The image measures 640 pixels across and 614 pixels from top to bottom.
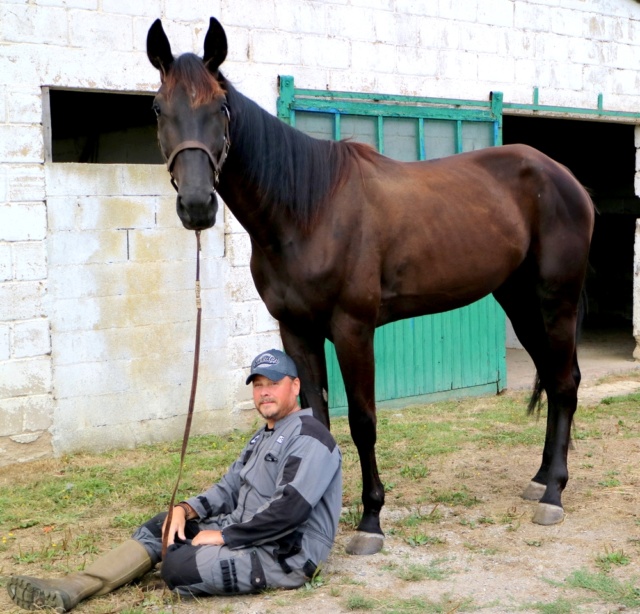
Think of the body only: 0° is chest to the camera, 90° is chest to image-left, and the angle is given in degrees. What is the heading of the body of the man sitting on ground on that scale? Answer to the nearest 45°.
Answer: approximately 45°

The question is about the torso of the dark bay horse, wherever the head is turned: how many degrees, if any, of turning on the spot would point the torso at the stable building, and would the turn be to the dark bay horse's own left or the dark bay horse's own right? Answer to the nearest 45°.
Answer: approximately 90° to the dark bay horse's own right

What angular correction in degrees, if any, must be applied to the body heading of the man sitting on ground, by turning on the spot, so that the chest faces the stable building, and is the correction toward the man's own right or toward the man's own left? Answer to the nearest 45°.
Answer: approximately 135° to the man's own right

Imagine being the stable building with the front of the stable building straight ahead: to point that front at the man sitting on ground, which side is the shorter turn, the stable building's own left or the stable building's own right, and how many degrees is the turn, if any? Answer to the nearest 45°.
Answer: approximately 45° to the stable building's own right

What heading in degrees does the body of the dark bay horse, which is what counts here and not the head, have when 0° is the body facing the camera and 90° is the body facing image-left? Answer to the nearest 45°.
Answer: approximately 45°

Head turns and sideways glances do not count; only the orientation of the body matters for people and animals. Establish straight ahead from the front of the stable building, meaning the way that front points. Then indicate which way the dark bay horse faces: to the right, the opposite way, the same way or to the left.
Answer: to the right

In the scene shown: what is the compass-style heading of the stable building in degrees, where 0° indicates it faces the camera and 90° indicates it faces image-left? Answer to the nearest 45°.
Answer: approximately 315°
